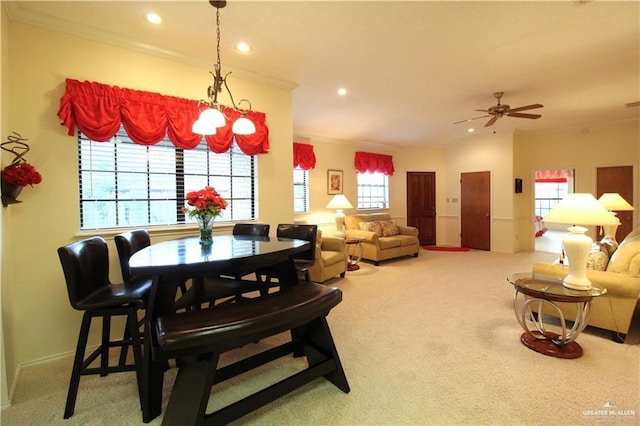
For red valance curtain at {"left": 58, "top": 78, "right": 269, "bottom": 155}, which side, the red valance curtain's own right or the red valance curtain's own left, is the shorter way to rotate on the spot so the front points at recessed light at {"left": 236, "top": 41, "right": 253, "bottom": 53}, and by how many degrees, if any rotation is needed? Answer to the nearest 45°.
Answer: approximately 45° to the red valance curtain's own left

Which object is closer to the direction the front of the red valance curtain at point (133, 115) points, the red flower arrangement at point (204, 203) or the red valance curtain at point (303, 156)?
the red flower arrangement

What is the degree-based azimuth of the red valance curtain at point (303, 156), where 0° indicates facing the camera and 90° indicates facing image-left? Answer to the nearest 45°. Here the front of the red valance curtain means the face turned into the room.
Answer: approximately 315°

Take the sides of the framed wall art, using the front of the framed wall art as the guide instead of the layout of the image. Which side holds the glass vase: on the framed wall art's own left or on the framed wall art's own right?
on the framed wall art's own right

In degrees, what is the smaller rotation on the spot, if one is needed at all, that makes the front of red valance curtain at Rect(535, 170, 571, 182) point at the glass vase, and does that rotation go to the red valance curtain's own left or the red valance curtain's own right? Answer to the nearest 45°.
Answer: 0° — it already faces it

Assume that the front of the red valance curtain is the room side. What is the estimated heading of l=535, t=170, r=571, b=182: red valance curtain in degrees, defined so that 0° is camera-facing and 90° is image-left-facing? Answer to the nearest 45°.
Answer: approximately 0°

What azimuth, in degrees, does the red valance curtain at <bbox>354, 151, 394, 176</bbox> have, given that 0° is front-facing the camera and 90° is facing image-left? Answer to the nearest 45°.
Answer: approximately 315°

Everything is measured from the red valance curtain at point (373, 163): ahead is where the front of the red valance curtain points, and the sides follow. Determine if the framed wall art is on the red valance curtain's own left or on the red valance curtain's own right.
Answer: on the red valance curtain's own right

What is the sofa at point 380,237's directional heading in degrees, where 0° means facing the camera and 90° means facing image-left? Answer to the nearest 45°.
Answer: approximately 315°

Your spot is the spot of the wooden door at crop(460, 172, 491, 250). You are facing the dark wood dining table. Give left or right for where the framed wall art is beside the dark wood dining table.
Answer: right
